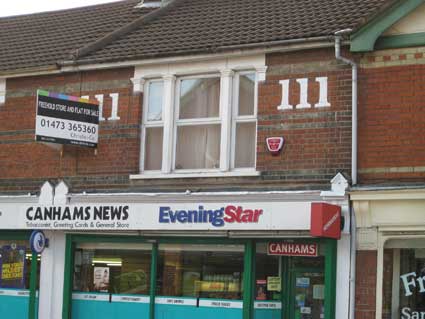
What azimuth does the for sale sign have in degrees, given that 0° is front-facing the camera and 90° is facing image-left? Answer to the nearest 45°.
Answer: approximately 315°

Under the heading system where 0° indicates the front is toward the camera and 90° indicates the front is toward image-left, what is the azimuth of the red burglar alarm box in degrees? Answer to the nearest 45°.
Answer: approximately 0°

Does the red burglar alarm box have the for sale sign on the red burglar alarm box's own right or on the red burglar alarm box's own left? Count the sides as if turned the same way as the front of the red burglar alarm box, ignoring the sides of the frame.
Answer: on the red burglar alarm box's own right
